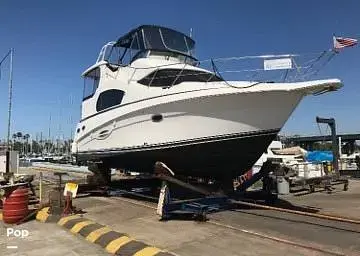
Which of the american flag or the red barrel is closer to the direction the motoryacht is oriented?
the american flag

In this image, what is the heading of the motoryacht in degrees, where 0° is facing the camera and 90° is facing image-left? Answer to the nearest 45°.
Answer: approximately 315°
